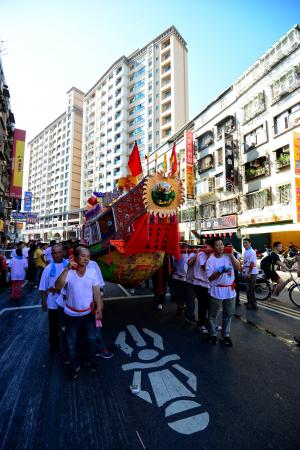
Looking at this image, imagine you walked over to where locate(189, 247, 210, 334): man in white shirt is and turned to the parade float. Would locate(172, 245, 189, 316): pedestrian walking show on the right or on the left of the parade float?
right

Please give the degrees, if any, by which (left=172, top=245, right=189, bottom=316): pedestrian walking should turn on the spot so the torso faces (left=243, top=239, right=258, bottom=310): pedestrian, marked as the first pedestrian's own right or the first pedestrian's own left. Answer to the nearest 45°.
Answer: approximately 135° to the first pedestrian's own left

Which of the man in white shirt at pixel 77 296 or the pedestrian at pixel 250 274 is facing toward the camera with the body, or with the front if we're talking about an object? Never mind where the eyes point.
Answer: the man in white shirt

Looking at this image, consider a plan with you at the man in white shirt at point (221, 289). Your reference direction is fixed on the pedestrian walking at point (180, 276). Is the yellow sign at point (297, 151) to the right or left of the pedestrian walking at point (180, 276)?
right

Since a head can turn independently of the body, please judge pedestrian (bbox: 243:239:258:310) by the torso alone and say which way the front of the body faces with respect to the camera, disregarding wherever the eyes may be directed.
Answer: to the viewer's left

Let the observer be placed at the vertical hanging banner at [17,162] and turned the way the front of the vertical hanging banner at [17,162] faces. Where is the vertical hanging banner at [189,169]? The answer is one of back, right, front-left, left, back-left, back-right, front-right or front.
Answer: front-left

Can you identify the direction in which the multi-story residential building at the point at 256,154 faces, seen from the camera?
facing the viewer and to the left of the viewer

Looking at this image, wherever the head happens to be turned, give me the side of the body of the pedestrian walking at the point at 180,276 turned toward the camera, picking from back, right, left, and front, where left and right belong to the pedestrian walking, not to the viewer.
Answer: front
